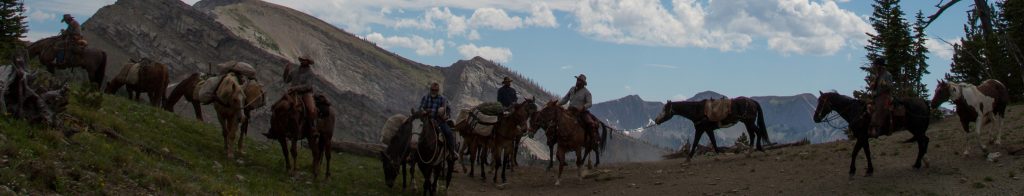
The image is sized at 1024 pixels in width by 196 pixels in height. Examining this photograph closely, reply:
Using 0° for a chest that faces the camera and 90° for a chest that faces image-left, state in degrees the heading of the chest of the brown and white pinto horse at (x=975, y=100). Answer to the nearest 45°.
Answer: approximately 45°

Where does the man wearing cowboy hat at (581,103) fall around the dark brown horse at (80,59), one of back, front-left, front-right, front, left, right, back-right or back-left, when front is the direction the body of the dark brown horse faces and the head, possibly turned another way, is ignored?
back-left

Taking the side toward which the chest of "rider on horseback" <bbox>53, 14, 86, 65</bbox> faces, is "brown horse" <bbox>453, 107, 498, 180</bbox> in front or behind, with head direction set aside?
behind

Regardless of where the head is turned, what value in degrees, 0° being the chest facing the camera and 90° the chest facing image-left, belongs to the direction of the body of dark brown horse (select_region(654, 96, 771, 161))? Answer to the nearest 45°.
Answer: approximately 90°

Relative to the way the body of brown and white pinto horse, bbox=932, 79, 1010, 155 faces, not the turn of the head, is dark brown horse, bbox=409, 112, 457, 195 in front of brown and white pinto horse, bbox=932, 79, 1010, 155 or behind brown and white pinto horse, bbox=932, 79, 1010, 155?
in front

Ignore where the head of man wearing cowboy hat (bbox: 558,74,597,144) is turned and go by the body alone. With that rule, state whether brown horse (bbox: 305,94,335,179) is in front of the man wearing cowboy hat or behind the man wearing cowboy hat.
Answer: in front

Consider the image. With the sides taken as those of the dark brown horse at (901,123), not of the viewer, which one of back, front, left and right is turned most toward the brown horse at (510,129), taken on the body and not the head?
front

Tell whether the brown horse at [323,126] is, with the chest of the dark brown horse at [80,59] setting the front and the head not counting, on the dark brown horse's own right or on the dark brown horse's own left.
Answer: on the dark brown horse's own left

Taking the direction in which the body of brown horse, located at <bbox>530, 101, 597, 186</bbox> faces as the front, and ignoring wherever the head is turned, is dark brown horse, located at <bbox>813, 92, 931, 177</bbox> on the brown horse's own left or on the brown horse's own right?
on the brown horse's own left

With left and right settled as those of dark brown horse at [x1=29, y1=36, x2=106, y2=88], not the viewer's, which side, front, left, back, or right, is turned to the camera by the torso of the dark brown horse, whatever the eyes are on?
left

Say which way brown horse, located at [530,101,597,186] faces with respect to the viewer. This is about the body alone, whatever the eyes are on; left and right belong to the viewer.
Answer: facing the viewer and to the left of the viewer

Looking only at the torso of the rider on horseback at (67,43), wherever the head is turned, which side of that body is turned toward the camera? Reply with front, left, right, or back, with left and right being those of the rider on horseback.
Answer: left

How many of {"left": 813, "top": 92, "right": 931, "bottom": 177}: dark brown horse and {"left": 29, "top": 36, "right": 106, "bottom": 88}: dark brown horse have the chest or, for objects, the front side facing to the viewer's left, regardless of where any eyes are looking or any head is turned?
2

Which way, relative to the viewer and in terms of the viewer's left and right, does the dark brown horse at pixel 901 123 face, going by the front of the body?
facing to the left of the viewer
